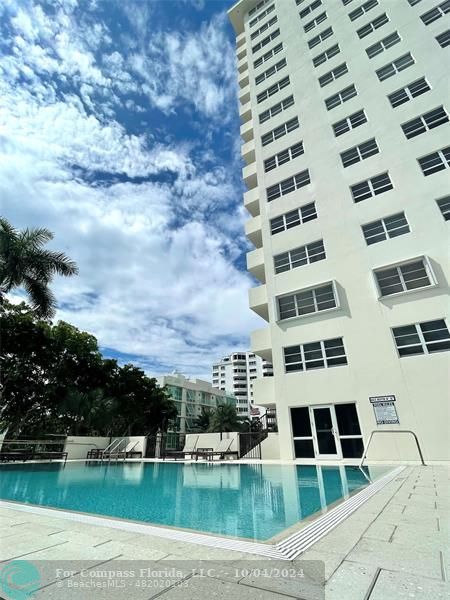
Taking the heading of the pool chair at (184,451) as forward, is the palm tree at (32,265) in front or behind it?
in front

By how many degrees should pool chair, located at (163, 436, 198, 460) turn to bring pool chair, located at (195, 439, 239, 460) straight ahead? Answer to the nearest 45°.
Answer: approximately 135° to its left

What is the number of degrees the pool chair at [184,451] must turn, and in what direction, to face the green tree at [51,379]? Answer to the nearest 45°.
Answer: approximately 45° to its right

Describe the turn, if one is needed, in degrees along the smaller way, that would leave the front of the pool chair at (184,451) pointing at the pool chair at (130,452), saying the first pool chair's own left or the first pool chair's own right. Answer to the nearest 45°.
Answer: approximately 45° to the first pool chair's own right

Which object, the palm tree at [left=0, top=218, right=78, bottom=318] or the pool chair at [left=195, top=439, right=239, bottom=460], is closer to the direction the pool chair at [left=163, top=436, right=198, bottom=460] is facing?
the palm tree
